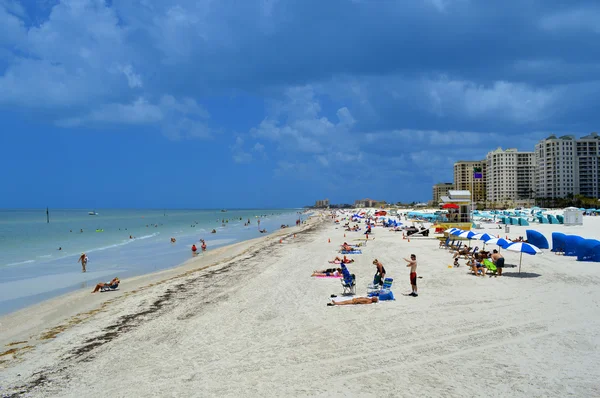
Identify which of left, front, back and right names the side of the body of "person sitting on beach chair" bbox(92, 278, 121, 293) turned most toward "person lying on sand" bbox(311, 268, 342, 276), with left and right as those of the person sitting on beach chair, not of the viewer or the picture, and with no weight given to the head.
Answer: back

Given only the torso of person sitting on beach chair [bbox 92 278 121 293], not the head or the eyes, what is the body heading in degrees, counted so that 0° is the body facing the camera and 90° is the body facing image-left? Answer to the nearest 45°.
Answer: approximately 90°

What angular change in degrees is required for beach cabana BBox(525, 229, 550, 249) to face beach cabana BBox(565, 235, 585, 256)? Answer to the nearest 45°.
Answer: approximately 135° to its left

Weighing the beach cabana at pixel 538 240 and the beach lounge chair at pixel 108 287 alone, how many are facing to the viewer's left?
2

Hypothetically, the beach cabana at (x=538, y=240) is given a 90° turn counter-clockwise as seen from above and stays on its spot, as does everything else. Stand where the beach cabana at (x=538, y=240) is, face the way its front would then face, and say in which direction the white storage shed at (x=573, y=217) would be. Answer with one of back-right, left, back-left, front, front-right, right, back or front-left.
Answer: back

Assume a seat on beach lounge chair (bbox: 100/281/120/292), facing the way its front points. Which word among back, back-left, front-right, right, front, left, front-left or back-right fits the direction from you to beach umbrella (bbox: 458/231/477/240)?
back

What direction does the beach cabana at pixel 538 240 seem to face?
to the viewer's left

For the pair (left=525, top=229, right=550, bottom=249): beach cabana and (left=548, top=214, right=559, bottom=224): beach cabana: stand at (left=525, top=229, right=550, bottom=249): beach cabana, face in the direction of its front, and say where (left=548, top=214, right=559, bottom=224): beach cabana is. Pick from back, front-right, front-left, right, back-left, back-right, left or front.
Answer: right

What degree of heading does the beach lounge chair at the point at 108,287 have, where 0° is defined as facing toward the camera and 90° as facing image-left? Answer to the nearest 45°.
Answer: approximately 90°

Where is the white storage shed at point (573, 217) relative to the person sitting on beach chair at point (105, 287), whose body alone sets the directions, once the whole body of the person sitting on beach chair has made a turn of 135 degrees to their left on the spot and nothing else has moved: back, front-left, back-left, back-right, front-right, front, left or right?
front-left

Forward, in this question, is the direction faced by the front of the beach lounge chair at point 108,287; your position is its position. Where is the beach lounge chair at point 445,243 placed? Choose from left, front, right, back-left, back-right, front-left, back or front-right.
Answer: back

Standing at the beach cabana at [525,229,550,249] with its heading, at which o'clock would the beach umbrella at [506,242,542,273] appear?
The beach umbrella is roughly at 9 o'clock from the beach cabana.

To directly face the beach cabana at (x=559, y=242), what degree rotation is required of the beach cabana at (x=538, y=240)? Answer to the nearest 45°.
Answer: approximately 135° to its left
